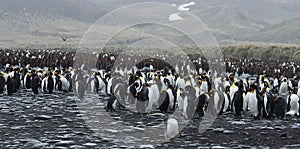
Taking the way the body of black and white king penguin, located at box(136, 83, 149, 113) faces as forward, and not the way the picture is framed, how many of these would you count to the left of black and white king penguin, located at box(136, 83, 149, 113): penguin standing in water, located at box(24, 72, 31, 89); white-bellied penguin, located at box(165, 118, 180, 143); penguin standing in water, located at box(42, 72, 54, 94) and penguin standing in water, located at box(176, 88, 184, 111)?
2

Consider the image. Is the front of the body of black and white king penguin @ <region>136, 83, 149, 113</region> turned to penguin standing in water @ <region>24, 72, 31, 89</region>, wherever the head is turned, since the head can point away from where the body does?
no

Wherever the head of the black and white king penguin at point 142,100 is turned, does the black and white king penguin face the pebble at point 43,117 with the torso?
no
